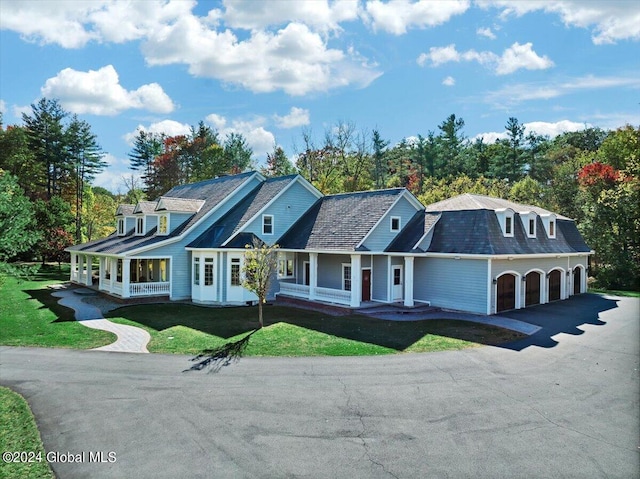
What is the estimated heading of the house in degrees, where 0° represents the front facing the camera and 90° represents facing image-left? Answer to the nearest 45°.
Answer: approximately 45°
